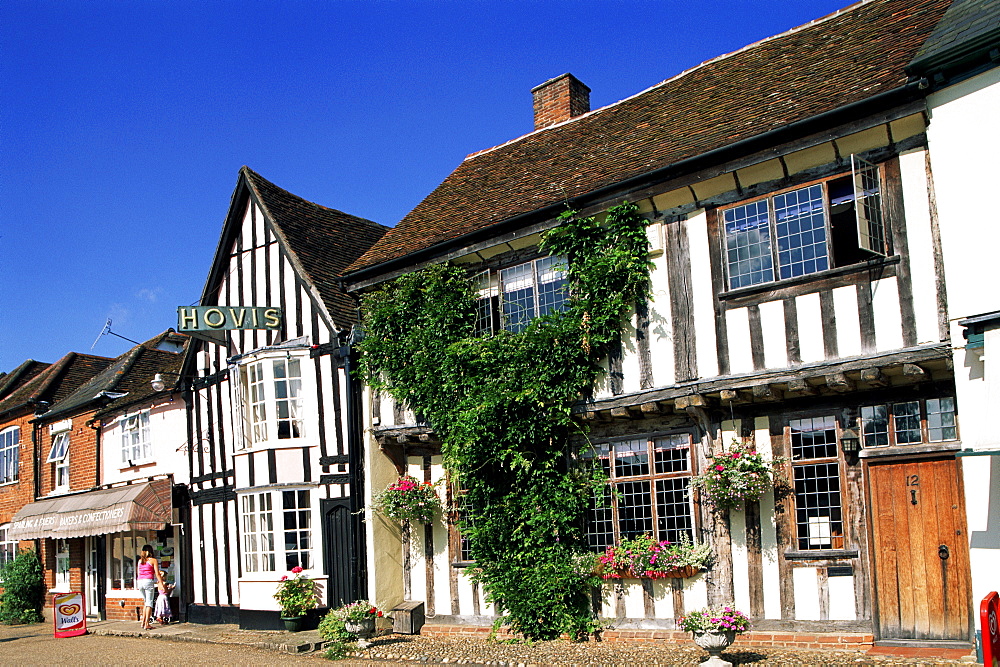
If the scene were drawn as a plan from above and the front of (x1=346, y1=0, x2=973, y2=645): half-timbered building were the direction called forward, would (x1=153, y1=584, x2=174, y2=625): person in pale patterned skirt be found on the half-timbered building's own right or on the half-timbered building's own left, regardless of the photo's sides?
on the half-timbered building's own right

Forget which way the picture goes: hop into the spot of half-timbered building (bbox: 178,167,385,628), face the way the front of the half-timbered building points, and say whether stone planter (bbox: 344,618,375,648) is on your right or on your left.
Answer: on your left

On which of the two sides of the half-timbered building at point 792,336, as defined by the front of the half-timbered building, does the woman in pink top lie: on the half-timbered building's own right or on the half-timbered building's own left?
on the half-timbered building's own right

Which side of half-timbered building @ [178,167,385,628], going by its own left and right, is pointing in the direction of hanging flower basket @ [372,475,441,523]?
left

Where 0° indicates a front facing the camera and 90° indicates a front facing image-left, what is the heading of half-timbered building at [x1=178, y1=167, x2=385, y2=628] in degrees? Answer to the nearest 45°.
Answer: approximately 45°

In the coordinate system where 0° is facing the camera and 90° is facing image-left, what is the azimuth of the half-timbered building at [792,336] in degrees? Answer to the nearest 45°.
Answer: approximately 45°
